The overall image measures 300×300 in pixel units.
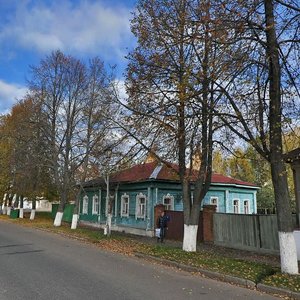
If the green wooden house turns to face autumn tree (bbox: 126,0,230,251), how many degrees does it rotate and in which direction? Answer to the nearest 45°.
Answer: approximately 45° to its left

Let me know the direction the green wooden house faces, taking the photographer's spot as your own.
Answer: facing the viewer and to the left of the viewer

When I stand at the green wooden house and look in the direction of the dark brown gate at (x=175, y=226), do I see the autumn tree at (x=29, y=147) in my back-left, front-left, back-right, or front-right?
back-right

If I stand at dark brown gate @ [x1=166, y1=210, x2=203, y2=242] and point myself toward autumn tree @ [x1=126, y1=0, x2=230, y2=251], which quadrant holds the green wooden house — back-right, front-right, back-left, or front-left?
back-right

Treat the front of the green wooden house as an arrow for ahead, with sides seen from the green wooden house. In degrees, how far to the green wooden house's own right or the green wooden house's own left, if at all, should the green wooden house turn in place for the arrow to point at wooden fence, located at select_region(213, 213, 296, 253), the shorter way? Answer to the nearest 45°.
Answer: approximately 90° to the green wooden house's own left

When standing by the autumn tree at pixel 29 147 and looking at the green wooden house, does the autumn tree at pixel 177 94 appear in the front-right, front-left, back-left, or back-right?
front-right

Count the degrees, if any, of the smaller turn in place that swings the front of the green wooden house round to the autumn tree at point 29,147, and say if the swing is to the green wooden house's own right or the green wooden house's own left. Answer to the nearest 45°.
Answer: approximately 45° to the green wooden house's own right

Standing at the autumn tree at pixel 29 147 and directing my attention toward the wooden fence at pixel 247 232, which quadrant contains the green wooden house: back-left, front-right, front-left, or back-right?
front-left

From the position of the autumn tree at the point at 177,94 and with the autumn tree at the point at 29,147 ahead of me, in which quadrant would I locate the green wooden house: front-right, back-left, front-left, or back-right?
front-right

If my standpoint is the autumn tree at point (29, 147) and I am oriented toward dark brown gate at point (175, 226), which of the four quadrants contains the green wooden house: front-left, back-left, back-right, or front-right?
front-left
